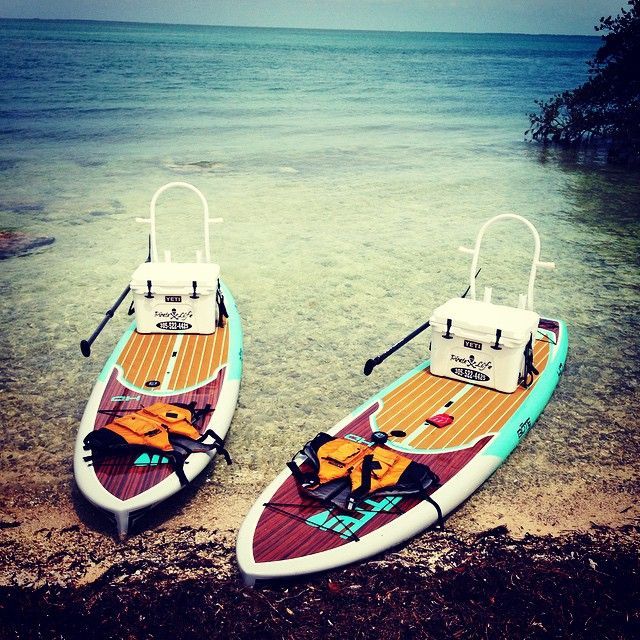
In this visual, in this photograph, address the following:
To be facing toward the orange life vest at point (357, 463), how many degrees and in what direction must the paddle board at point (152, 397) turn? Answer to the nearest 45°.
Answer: approximately 45° to its left

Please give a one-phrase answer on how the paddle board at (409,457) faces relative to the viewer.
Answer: facing the viewer and to the left of the viewer

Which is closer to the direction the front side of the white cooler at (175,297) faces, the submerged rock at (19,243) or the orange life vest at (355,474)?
the orange life vest

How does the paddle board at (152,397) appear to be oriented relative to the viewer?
toward the camera

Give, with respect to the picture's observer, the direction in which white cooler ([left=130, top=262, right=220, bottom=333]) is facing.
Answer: facing the viewer

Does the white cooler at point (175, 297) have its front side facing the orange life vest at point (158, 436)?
yes

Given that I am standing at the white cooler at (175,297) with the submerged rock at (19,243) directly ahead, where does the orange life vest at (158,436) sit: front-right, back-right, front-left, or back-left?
back-left

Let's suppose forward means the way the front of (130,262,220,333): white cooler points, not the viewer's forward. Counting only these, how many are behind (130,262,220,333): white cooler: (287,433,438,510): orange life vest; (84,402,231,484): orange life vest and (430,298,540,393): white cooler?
0

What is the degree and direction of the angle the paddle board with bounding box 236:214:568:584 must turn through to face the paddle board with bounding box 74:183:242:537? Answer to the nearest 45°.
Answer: approximately 45° to its right

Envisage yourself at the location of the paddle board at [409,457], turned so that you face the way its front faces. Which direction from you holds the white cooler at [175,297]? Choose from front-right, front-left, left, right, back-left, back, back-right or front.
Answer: right
